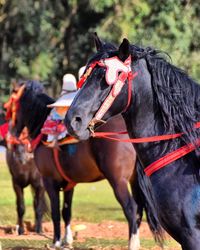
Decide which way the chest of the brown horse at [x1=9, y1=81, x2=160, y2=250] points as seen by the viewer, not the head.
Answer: to the viewer's left

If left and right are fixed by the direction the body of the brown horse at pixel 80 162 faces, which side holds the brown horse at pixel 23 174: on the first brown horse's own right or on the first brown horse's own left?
on the first brown horse's own right

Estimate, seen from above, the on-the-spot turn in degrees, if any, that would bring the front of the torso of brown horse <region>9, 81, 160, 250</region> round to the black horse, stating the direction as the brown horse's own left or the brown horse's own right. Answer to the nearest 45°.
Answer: approximately 90° to the brown horse's own left

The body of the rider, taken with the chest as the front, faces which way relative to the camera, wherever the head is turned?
to the viewer's left

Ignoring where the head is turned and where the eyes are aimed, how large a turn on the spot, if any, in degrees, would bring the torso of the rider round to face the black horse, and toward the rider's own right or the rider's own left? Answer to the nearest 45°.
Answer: approximately 90° to the rider's own left
